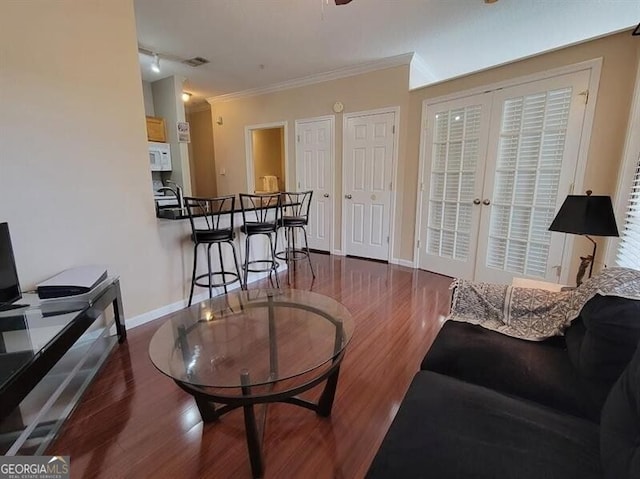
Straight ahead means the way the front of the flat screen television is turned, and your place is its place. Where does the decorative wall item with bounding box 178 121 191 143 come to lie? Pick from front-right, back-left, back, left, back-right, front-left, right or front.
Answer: left

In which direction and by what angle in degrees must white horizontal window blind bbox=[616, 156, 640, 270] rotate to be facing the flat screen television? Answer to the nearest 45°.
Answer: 0° — it already faces it

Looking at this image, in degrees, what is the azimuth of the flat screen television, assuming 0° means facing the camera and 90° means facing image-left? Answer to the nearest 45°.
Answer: approximately 315°

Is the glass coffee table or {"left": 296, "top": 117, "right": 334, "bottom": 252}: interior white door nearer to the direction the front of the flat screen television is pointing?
the glass coffee table

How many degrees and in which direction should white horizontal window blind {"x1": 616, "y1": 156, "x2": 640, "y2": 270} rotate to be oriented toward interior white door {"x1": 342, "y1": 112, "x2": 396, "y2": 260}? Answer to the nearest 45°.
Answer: approximately 45° to its right

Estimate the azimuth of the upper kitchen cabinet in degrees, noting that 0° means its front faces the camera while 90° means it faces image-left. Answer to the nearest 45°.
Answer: approximately 315°

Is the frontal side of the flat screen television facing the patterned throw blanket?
yes

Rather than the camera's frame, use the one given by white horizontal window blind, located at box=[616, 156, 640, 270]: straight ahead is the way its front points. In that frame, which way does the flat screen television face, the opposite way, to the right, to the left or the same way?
the opposite way

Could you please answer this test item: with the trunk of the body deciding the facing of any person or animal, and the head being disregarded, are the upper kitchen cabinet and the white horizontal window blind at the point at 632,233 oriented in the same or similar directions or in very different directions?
very different directions

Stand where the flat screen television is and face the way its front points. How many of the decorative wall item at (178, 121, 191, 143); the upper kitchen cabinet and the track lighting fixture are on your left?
3

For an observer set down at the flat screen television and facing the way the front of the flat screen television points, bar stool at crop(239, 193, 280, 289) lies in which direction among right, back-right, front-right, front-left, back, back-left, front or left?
front-left
